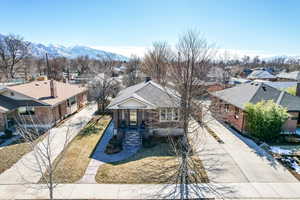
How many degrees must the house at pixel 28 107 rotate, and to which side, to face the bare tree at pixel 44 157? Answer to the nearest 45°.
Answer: approximately 45° to its left

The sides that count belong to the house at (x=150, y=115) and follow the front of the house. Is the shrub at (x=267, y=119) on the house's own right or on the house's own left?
on the house's own left

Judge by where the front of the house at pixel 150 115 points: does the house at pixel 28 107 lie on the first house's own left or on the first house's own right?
on the first house's own right

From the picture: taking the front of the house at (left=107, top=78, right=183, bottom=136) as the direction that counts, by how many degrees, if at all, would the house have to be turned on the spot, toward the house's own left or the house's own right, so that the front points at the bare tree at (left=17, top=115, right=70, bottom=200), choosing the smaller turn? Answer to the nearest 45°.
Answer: approximately 45° to the house's own right

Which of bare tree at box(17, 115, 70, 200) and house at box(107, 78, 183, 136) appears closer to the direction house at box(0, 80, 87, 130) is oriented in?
the bare tree

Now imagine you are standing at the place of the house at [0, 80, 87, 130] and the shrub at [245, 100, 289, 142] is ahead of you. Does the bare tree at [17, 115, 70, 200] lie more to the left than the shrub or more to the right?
right

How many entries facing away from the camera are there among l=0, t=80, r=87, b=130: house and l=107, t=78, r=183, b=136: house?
0

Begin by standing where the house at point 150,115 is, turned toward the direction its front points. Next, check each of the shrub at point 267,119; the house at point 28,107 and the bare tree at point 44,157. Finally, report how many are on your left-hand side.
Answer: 1

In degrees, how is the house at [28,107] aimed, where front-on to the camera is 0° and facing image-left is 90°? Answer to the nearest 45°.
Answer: approximately 45°

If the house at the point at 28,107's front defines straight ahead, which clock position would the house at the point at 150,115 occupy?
the house at the point at 150,115 is roughly at 9 o'clock from the house at the point at 28,107.
